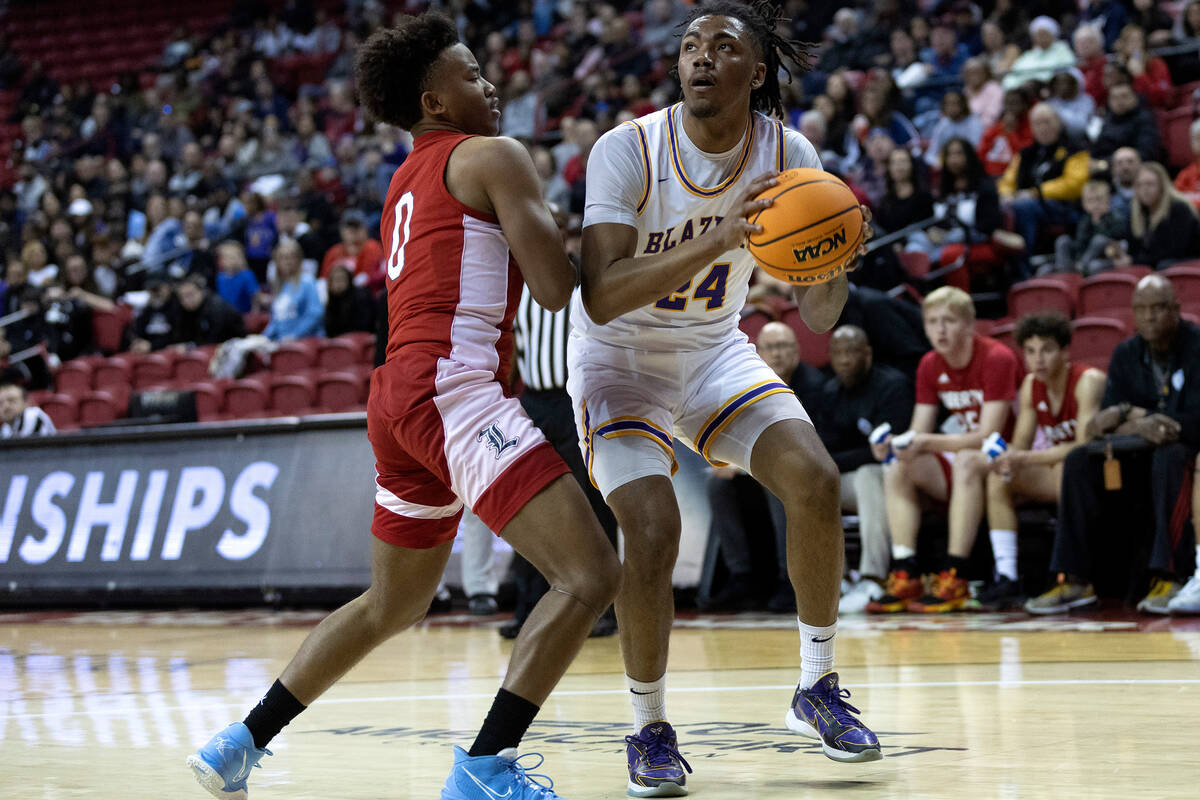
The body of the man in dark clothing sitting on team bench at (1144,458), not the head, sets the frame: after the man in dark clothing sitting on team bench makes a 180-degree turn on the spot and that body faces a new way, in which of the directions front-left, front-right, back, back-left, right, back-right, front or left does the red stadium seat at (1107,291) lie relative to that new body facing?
front-left

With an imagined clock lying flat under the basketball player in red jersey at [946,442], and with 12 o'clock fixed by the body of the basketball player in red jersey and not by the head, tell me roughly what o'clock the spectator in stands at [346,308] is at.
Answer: The spectator in stands is roughly at 3 o'clock from the basketball player in red jersey.

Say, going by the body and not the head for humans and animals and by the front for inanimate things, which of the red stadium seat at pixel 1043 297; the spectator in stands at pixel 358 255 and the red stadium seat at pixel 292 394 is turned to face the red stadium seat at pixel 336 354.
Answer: the spectator in stands

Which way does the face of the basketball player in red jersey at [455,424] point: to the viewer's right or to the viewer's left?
to the viewer's right
